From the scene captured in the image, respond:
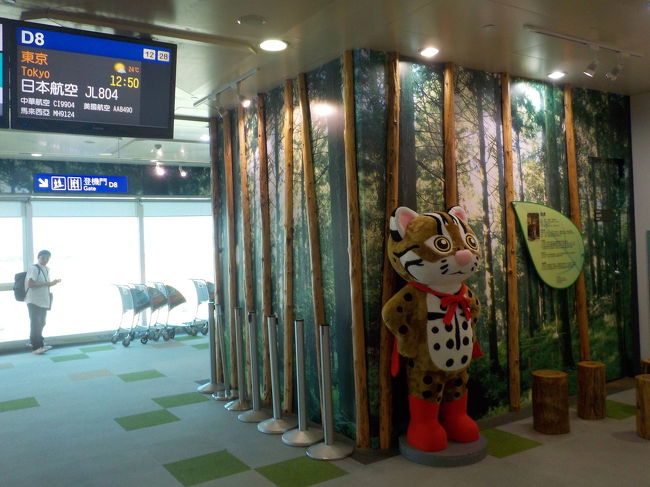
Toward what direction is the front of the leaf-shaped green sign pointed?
toward the camera

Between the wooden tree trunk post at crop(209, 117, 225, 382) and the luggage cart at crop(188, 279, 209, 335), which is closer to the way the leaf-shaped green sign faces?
the wooden tree trunk post

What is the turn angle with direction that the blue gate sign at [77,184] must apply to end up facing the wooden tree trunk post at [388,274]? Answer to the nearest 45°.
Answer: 0° — it already faces it

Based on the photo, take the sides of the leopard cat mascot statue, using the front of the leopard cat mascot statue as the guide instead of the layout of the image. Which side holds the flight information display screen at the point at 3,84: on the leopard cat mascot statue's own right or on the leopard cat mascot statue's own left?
on the leopard cat mascot statue's own right

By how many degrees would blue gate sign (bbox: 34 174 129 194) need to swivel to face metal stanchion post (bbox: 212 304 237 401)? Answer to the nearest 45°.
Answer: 0° — it already faces it

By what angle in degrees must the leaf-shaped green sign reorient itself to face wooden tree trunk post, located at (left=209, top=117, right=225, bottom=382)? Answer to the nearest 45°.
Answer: approximately 90° to its right

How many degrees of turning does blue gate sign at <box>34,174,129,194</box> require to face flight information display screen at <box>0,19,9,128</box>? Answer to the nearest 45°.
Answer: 0° — it already faces it

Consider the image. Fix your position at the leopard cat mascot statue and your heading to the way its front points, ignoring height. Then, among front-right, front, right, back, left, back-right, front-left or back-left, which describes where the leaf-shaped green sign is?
left

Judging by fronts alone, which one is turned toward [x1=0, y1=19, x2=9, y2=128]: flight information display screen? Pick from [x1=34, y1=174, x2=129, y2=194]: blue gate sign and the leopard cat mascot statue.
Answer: the blue gate sign

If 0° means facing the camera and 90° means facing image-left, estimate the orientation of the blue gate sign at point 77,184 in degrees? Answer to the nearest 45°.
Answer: approximately 0°

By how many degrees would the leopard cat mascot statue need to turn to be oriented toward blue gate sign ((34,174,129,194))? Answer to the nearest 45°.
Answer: approximately 180°

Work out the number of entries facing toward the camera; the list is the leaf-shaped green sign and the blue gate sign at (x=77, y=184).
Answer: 2

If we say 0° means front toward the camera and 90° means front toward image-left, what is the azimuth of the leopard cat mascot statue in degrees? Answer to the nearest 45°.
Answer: approximately 315°
